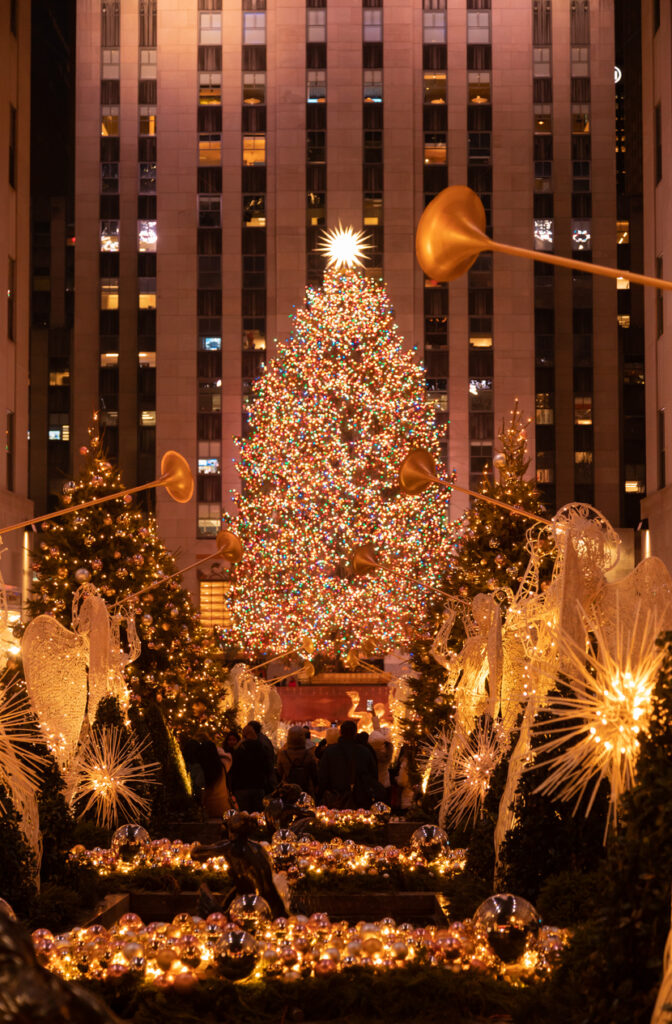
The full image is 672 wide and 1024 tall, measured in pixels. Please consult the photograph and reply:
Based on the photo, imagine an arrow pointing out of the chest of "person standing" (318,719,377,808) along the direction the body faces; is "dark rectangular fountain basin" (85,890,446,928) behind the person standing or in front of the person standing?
behind

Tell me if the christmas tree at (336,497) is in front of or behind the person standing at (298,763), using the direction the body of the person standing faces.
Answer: in front

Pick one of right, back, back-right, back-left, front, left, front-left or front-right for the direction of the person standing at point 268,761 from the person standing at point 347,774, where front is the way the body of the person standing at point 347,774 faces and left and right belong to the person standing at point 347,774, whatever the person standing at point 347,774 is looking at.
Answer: back-left

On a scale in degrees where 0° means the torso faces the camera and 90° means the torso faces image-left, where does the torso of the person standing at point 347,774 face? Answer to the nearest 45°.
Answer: approximately 180°

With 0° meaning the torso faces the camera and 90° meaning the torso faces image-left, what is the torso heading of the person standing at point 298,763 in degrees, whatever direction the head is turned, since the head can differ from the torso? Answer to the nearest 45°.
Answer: approximately 180°

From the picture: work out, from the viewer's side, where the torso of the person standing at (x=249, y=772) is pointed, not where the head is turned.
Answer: away from the camera

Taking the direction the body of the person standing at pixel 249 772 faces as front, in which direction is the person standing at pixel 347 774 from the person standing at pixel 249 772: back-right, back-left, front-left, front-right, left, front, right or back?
front-right

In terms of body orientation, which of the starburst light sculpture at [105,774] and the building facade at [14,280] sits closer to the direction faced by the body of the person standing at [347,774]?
the building facade

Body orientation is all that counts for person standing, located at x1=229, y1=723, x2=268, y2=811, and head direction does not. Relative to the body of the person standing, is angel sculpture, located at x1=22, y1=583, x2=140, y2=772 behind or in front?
behind
